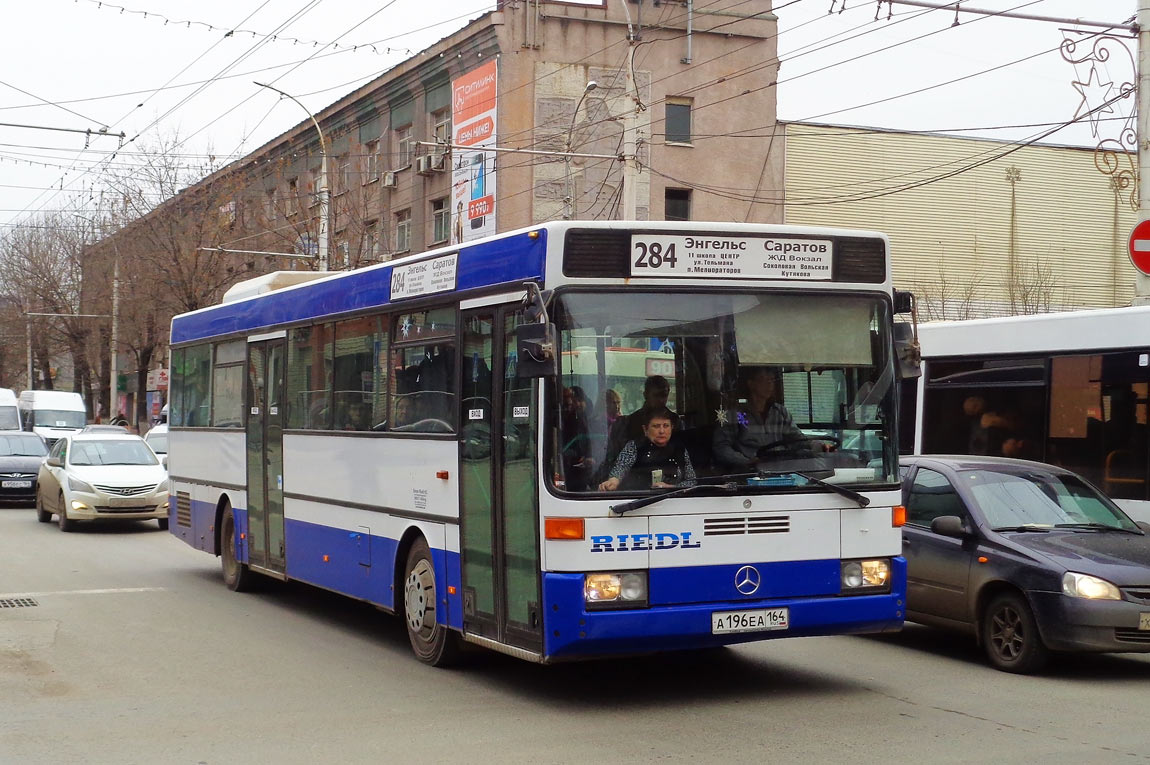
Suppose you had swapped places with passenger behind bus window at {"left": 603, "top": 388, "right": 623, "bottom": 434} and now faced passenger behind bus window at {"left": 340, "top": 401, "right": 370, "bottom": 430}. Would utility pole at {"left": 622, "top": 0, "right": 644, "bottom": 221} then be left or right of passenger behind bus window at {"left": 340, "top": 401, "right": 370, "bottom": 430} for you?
right

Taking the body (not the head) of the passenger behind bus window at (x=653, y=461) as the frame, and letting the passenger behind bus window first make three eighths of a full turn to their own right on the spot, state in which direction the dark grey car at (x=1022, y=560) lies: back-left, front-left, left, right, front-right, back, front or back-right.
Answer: right

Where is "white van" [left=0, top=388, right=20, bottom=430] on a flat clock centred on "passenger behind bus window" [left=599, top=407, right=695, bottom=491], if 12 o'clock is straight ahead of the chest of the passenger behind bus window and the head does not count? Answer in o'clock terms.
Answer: The white van is roughly at 5 o'clock from the passenger behind bus window.

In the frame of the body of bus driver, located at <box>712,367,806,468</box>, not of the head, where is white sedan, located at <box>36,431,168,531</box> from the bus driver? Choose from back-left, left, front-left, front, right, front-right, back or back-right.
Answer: back

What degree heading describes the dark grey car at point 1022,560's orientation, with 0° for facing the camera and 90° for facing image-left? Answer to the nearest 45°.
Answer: approximately 315°

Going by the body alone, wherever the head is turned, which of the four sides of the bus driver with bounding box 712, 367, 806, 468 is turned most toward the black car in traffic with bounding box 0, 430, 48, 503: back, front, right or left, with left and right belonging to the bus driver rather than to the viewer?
back

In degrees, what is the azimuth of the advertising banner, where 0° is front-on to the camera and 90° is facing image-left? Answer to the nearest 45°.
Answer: approximately 45°

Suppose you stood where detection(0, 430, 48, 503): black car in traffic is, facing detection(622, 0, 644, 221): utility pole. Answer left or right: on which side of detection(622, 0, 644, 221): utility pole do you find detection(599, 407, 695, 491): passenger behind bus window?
right

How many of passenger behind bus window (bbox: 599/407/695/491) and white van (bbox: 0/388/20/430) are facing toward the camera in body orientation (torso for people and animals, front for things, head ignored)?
2
